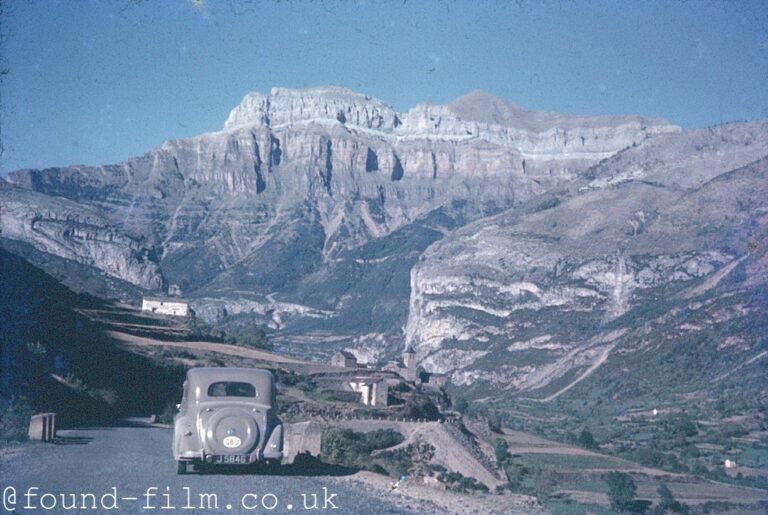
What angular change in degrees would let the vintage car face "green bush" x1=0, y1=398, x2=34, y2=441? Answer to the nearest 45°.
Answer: approximately 45° to its left

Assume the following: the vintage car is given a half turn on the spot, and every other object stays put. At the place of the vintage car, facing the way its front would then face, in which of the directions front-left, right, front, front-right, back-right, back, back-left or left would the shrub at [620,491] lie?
back-left

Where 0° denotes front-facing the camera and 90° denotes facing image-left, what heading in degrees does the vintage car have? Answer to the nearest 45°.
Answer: approximately 180°

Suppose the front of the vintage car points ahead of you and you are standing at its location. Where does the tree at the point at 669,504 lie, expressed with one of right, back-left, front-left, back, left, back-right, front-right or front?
front-right
